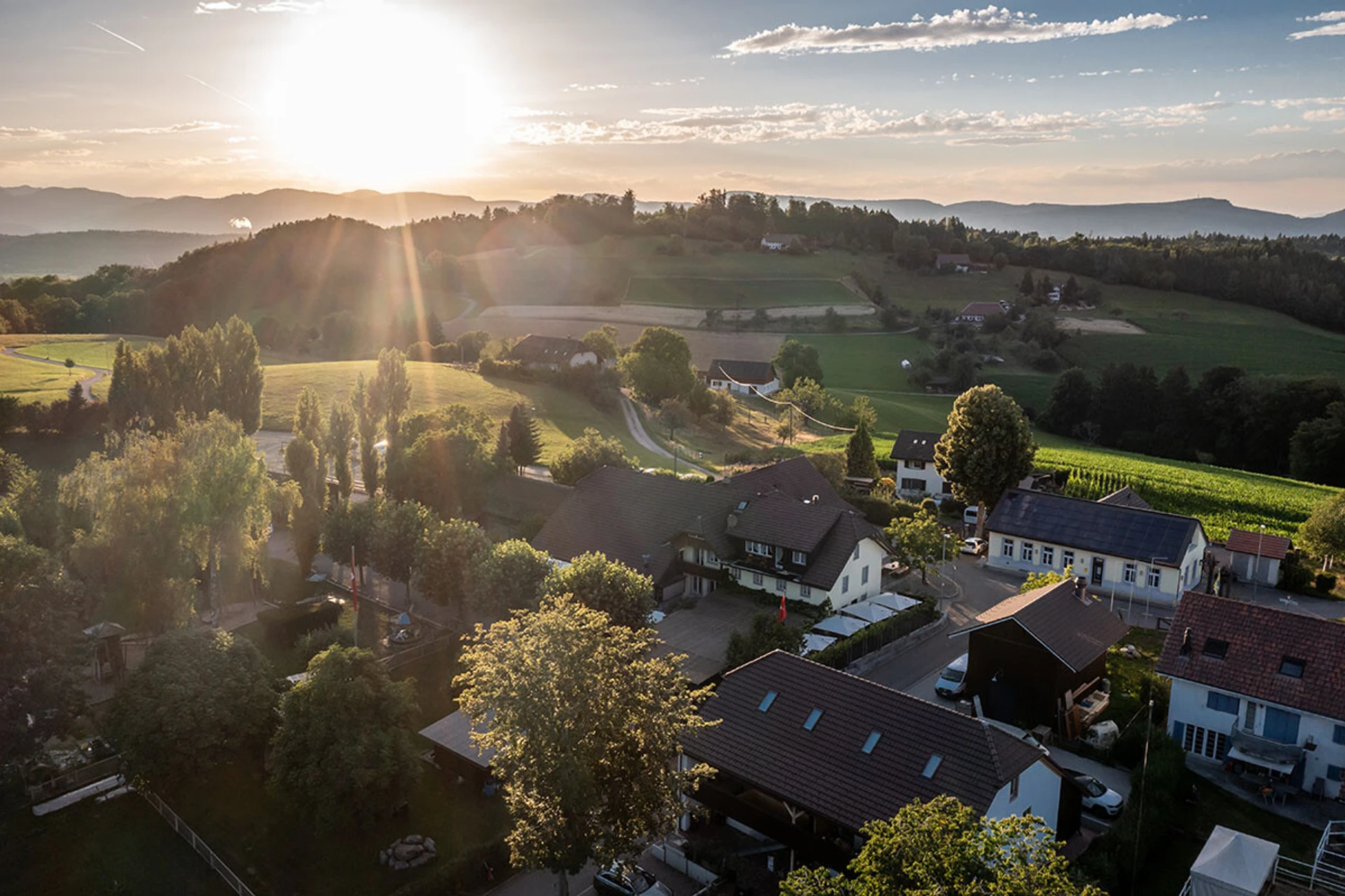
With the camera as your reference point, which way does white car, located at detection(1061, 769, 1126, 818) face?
facing the viewer and to the right of the viewer

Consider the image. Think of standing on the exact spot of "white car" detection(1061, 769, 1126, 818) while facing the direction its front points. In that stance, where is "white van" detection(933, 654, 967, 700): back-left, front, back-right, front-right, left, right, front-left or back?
back

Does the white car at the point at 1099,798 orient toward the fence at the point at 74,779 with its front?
no

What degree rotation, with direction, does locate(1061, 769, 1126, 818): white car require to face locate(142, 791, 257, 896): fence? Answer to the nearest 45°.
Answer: approximately 90° to its right

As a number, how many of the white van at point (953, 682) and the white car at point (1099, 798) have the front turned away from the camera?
0

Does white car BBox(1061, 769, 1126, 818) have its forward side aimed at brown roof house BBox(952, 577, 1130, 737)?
no

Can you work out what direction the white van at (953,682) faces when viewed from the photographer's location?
facing the viewer and to the left of the viewer

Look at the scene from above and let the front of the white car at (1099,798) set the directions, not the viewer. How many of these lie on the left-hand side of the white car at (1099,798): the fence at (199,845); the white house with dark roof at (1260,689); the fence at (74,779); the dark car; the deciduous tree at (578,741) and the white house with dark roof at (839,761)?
1

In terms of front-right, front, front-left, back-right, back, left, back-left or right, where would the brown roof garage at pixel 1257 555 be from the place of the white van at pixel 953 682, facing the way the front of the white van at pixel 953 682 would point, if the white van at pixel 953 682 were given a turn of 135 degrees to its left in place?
front-left

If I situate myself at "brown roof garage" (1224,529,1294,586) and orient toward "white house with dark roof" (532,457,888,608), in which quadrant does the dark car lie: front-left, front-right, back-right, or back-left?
front-left

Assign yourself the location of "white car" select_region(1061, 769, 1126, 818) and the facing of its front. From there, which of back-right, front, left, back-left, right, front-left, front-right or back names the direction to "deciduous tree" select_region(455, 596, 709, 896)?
right

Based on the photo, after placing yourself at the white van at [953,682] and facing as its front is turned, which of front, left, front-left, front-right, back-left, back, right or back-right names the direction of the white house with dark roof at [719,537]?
right

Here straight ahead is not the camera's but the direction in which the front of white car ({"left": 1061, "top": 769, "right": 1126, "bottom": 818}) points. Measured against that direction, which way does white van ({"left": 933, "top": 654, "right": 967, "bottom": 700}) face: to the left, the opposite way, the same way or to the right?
to the right

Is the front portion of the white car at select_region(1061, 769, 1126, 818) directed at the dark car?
no

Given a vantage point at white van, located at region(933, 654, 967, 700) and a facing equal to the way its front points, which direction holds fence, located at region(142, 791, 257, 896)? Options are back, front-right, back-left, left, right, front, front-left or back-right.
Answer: front

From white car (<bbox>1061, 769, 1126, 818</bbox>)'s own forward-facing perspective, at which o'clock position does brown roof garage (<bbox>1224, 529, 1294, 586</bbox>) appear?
The brown roof garage is roughly at 8 o'clock from the white car.

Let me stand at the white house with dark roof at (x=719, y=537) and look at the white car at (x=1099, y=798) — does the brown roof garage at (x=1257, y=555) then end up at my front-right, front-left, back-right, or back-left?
front-left

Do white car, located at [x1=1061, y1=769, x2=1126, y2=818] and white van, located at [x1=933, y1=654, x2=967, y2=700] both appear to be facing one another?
no
